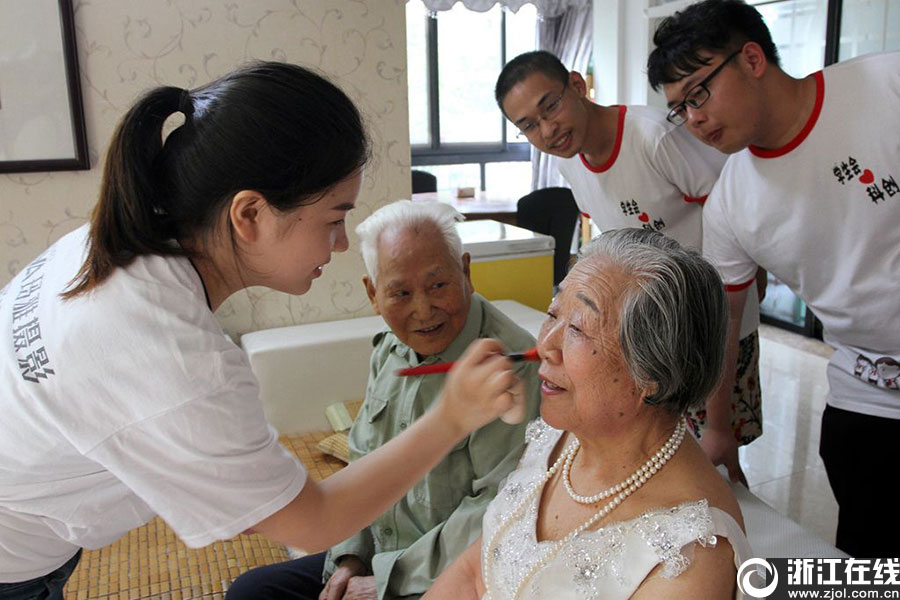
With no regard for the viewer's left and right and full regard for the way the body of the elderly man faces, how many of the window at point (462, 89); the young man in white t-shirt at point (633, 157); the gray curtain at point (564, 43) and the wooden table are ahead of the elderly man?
0

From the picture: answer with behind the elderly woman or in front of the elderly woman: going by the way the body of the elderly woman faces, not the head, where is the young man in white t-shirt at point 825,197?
behind

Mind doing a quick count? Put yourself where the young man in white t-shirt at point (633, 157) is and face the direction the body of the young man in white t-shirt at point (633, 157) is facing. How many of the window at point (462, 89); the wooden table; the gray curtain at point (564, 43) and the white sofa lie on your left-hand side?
0

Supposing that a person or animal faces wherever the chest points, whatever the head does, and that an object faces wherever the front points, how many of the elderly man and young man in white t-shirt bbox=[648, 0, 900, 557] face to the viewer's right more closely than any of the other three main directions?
0

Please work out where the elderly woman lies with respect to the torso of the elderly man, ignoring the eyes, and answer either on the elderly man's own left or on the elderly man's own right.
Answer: on the elderly man's own left

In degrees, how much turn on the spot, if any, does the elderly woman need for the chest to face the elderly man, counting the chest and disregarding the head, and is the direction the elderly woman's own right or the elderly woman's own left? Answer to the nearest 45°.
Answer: approximately 90° to the elderly woman's own right

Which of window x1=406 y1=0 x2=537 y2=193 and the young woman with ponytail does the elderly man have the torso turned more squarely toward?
the young woman with ponytail

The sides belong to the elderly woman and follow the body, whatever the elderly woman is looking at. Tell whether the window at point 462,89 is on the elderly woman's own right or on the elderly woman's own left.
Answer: on the elderly woman's own right

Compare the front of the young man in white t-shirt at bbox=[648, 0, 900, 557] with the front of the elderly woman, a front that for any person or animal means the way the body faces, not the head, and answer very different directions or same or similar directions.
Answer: same or similar directions

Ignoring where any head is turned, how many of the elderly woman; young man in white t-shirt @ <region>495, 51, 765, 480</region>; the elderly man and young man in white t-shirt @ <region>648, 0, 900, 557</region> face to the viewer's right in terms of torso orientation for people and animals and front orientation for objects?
0

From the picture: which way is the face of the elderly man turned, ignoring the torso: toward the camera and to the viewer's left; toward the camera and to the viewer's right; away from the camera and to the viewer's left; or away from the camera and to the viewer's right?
toward the camera and to the viewer's right

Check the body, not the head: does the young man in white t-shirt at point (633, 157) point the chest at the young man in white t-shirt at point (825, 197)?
no

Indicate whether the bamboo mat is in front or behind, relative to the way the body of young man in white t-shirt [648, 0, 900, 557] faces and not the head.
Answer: in front

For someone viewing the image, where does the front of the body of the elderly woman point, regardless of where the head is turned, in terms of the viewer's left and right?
facing the viewer and to the left of the viewer

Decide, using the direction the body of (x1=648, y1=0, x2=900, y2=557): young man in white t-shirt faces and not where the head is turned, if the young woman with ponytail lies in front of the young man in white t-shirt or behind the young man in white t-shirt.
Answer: in front

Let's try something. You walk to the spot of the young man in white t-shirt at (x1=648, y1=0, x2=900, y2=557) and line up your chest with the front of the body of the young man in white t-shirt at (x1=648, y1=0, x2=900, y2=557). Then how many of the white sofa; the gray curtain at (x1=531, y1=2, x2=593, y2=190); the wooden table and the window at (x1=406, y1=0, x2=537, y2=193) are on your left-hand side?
0

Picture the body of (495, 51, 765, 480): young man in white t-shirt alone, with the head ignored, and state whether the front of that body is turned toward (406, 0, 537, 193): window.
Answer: no

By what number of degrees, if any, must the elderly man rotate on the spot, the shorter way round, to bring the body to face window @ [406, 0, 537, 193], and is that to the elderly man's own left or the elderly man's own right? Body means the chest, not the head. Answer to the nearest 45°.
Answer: approximately 135° to the elderly man's own right

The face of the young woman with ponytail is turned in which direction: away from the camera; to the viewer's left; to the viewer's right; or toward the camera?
to the viewer's right

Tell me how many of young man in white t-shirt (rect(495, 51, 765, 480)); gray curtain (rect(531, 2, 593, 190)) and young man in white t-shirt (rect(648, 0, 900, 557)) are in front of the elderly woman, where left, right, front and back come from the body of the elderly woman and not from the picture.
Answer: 0

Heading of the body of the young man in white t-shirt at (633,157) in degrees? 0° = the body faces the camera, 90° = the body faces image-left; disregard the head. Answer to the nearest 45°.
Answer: approximately 45°
